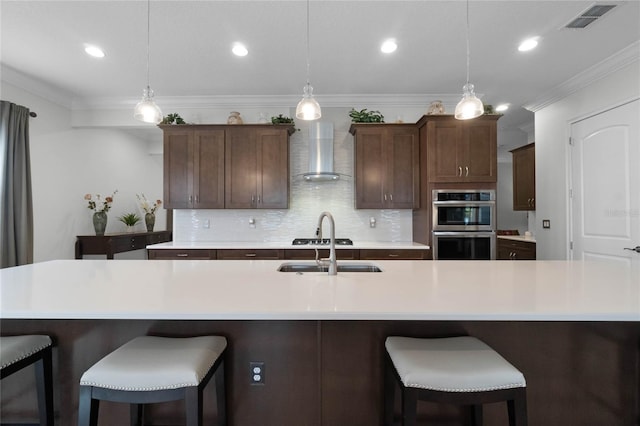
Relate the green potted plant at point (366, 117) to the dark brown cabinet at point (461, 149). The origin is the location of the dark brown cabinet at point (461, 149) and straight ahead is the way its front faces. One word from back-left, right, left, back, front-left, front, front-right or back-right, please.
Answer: right

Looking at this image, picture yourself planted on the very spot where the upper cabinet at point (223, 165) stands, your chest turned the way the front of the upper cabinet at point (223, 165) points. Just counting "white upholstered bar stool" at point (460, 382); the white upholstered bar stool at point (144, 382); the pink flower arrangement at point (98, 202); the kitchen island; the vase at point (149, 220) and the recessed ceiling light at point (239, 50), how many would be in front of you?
4

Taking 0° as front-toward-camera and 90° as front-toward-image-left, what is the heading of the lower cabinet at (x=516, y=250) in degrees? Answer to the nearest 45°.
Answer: approximately 45°

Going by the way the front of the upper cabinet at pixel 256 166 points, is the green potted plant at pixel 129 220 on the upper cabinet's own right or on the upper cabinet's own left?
on the upper cabinet's own right

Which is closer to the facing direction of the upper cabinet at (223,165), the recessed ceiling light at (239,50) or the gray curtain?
the recessed ceiling light

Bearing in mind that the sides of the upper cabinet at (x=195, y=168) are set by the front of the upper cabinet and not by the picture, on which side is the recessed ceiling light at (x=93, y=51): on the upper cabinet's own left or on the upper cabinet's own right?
on the upper cabinet's own right

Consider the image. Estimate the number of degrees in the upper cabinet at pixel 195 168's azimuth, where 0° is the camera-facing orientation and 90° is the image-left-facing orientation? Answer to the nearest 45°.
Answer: approximately 0°

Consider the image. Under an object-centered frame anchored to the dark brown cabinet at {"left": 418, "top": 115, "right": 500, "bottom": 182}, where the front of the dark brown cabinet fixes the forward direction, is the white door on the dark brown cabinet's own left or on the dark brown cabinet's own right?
on the dark brown cabinet's own left

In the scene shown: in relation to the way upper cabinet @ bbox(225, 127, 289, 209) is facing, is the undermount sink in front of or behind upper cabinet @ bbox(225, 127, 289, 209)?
in front

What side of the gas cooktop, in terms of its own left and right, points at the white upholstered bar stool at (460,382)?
front

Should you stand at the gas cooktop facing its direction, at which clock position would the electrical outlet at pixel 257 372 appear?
The electrical outlet is roughly at 12 o'clock from the gas cooktop.

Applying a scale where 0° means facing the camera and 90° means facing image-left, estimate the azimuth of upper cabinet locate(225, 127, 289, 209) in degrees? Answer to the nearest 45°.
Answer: approximately 0°
